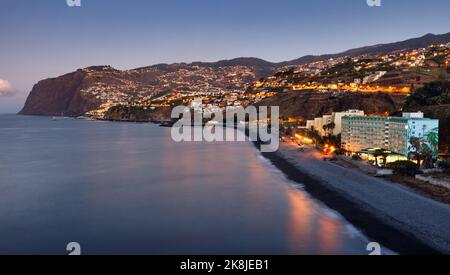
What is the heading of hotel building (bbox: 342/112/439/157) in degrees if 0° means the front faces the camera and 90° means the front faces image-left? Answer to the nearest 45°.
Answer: approximately 45°
